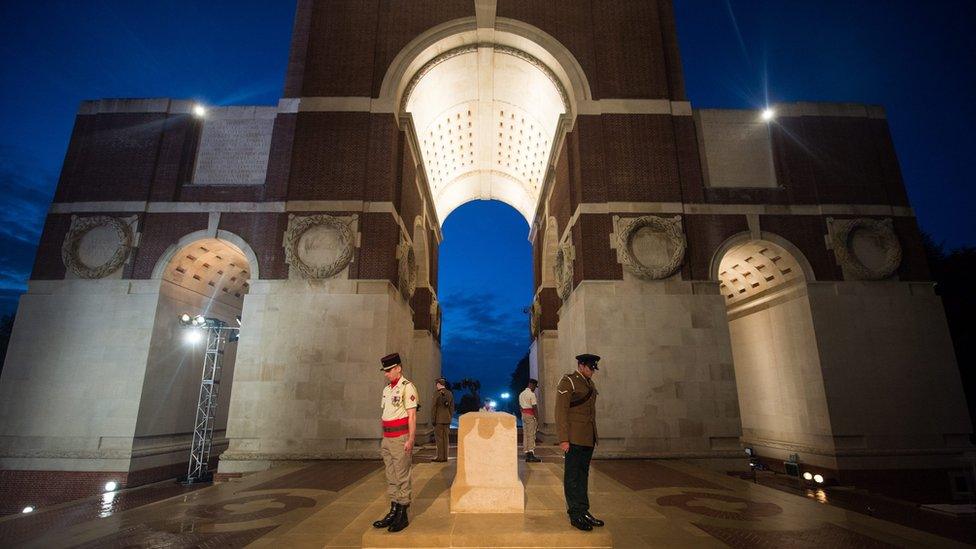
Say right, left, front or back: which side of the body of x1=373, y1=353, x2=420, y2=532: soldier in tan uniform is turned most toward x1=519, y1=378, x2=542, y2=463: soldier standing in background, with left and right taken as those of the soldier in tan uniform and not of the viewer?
back

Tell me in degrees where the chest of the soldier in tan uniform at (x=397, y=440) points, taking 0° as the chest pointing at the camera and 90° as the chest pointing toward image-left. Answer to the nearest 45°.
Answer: approximately 45°

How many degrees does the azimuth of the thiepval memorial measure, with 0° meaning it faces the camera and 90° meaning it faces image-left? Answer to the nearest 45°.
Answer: approximately 0°

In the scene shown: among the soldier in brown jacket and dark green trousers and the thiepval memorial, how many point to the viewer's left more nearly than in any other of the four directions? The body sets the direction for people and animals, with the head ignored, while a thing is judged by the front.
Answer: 0

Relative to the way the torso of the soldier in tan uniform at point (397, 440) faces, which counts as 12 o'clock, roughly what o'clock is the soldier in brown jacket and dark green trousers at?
The soldier in brown jacket and dark green trousers is roughly at 8 o'clock from the soldier in tan uniform.
